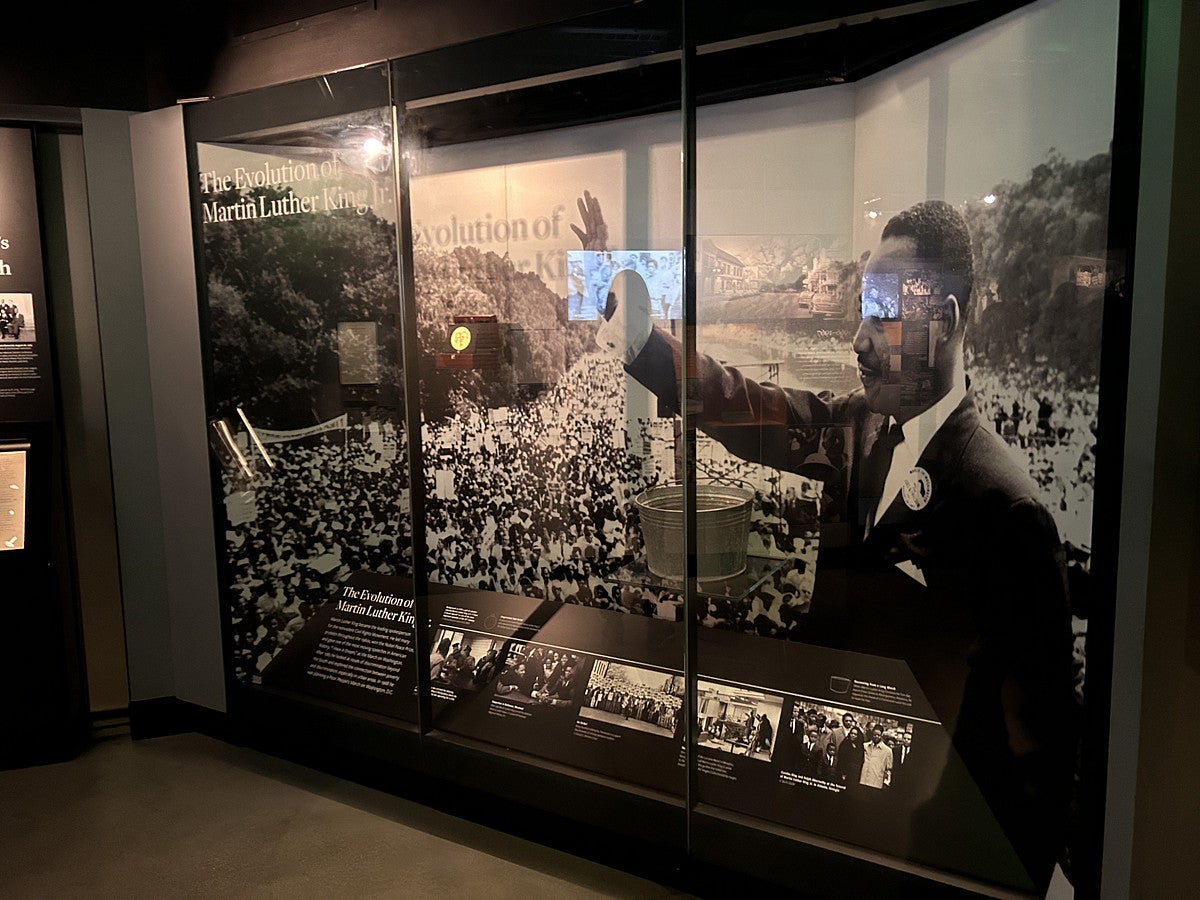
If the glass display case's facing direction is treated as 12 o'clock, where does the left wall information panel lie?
The left wall information panel is roughly at 2 o'clock from the glass display case.

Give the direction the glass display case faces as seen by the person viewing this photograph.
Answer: facing the viewer and to the left of the viewer
